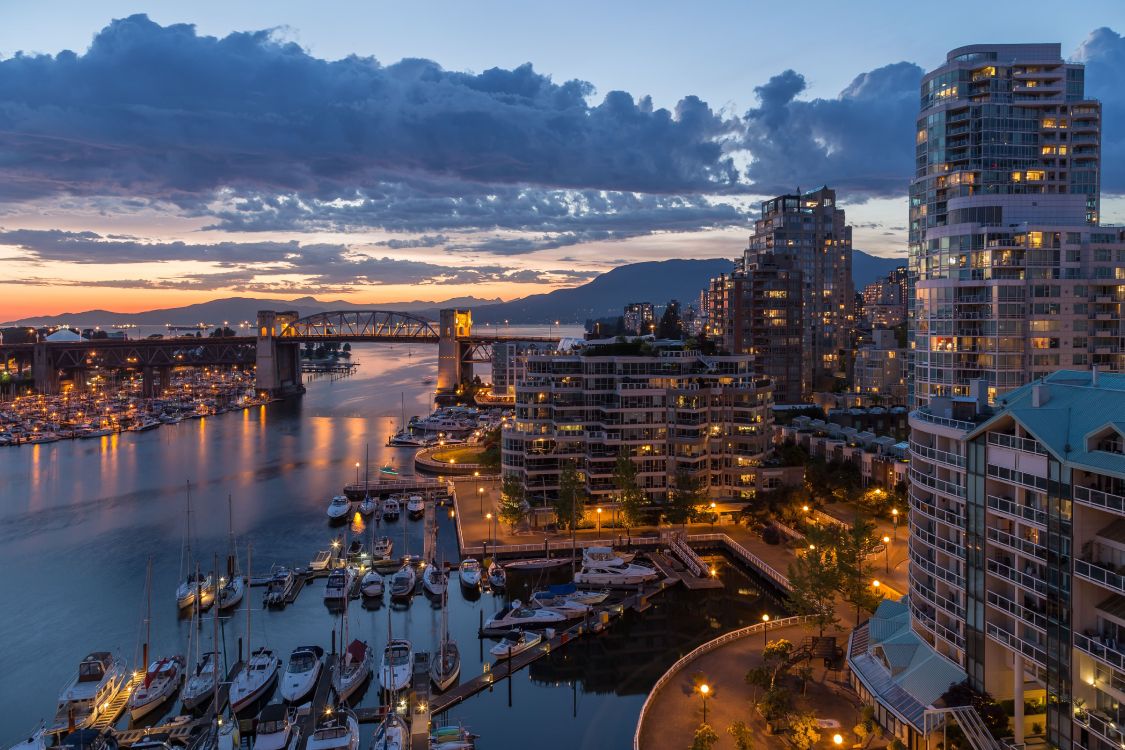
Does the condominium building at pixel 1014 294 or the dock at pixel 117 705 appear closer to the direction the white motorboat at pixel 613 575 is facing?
the condominium building

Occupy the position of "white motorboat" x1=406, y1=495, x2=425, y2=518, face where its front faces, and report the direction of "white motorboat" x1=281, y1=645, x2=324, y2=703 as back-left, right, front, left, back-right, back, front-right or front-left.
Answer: front

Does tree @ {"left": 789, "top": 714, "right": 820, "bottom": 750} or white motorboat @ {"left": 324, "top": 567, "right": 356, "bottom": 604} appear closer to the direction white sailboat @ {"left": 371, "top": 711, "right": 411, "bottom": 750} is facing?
the white motorboat

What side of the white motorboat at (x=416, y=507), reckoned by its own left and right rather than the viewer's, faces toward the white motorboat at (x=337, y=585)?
front

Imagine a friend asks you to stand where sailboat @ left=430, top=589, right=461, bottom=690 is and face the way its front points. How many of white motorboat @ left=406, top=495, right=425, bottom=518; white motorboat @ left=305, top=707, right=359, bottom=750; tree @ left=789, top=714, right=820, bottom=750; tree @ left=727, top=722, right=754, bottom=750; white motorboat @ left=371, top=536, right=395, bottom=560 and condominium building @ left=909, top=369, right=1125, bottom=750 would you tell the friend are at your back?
2

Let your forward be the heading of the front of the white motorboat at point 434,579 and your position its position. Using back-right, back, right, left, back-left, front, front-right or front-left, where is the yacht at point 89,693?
front-right

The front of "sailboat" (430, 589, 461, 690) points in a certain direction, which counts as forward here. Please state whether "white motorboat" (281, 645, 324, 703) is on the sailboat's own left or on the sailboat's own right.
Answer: on the sailboat's own right

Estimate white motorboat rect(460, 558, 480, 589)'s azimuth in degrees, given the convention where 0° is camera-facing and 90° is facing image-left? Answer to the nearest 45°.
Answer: approximately 0°

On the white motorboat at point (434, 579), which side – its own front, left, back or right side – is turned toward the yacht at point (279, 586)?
right
